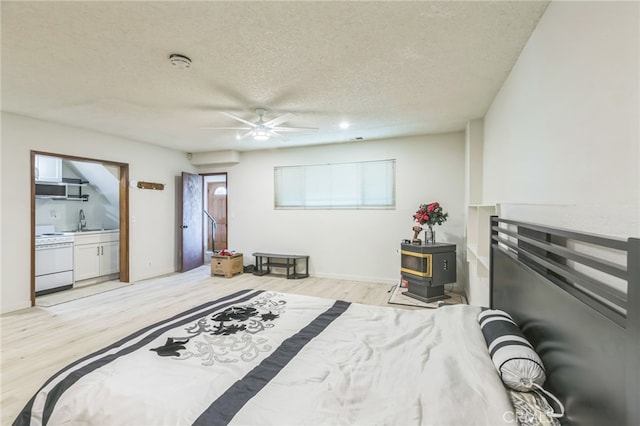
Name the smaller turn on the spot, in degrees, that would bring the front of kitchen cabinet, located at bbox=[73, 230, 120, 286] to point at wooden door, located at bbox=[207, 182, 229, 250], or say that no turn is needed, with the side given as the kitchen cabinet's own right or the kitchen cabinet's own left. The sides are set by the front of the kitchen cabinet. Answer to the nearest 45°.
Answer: approximately 90° to the kitchen cabinet's own left

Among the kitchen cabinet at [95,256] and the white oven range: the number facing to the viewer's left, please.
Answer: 0

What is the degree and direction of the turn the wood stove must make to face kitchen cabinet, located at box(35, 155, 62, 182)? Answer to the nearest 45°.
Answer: approximately 45° to its right

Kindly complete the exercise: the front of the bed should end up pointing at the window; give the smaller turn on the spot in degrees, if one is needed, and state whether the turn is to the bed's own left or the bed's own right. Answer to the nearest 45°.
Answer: approximately 90° to the bed's own right

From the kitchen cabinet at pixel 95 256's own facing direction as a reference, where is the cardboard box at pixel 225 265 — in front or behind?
in front

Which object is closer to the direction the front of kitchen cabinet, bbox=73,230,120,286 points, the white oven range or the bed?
the bed

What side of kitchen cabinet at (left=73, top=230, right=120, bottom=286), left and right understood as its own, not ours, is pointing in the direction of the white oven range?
right

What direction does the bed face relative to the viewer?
to the viewer's left

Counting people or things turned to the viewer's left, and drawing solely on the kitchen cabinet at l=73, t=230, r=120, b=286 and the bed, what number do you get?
1
